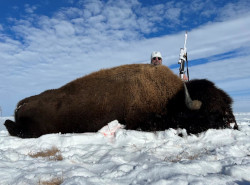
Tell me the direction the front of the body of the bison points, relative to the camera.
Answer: to the viewer's right
